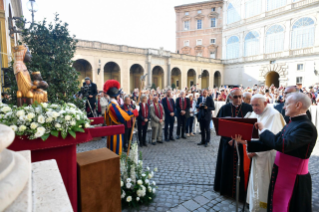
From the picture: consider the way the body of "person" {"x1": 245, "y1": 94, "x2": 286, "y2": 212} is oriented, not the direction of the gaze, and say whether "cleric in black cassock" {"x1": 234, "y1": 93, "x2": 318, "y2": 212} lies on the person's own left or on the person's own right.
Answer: on the person's own left

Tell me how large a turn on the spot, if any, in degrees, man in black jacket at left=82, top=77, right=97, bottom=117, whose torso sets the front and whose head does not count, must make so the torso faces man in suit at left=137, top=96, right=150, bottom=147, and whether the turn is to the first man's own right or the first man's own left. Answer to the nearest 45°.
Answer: approximately 90° to the first man's own left

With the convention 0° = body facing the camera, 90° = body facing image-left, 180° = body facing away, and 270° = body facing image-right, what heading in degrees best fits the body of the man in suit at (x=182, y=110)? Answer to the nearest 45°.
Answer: approximately 0°

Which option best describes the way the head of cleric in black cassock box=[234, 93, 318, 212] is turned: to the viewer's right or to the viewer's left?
to the viewer's left

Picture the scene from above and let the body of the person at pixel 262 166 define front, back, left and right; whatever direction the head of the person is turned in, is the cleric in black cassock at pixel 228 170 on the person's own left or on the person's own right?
on the person's own right

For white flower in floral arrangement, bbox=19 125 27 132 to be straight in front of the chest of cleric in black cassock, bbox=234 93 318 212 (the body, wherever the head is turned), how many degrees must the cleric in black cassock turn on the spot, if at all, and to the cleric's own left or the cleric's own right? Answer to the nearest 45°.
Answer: approximately 45° to the cleric's own left

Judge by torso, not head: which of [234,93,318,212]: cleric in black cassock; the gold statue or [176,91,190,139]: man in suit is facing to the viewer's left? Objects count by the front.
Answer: the cleric in black cassock

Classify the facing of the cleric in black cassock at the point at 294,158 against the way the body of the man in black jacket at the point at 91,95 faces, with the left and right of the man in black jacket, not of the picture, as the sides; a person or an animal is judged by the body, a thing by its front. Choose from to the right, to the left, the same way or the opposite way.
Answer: to the right

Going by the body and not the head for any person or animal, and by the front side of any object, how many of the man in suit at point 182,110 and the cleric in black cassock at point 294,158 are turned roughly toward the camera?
1

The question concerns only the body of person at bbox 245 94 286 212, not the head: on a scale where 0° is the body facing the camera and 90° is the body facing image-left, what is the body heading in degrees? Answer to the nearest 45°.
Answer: approximately 45°

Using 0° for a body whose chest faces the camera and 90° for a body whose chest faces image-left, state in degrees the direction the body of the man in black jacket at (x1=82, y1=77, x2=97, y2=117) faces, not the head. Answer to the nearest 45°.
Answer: approximately 45°

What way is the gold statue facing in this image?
to the viewer's right

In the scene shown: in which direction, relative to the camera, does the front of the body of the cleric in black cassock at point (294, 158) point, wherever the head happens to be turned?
to the viewer's left
